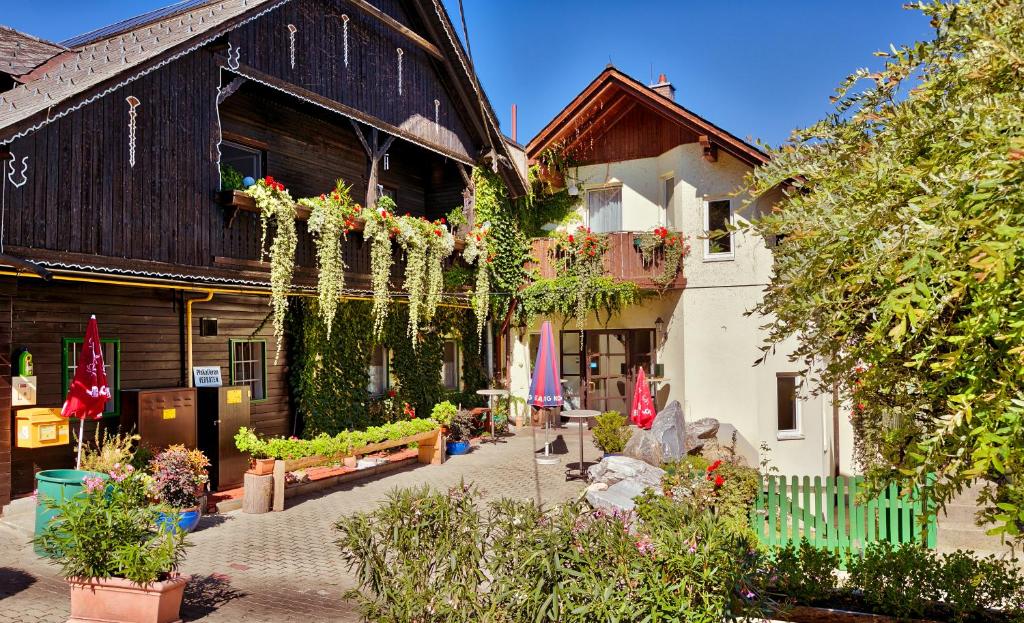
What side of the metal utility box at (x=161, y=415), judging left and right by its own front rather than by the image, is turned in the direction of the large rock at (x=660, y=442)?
left

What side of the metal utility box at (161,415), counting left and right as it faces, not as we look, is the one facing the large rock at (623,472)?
left

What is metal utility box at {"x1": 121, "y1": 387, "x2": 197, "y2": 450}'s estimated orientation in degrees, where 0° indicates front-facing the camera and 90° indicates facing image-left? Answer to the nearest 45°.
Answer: approximately 0°

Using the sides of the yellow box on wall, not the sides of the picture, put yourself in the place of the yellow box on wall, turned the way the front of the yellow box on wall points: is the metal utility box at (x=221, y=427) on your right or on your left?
on your left

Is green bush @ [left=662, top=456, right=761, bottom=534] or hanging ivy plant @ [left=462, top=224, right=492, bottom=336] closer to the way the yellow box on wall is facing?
the green bush

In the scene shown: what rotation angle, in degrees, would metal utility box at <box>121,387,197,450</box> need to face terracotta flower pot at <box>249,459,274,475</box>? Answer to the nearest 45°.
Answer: approximately 90° to its left

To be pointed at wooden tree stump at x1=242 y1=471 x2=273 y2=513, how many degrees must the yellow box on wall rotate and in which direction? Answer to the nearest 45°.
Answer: approximately 45° to its left

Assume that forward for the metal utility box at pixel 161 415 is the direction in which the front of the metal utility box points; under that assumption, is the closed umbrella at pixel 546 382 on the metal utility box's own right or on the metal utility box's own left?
on the metal utility box's own left

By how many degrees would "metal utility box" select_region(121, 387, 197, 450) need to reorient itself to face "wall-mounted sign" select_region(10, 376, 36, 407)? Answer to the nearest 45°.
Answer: approximately 45° to its right

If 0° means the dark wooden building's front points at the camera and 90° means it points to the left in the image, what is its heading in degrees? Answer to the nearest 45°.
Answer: approximately 315°

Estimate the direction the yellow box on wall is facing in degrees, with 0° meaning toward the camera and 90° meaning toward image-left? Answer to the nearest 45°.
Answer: approximately 315°
